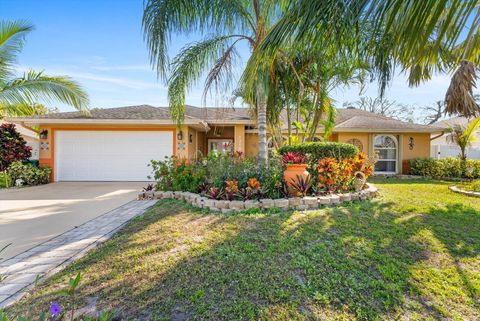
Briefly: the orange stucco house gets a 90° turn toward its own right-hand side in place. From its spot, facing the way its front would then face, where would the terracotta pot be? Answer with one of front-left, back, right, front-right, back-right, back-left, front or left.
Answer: back-left

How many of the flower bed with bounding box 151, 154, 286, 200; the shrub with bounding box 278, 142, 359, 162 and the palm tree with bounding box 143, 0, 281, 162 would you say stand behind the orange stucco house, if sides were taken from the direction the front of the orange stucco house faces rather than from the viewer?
0

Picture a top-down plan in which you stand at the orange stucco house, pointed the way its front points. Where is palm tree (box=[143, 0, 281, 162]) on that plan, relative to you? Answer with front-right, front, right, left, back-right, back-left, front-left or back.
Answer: front-left

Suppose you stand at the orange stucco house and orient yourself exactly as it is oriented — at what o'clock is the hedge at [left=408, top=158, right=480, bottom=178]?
The hedge is roughly at 9 o'clock from the orange stucco house.

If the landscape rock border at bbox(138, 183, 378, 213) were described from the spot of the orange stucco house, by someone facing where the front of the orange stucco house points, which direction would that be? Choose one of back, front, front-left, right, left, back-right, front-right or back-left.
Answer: front-left

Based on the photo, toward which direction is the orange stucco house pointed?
toward the camera

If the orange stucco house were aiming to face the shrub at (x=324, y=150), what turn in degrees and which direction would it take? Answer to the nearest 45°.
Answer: approximately 45° to its left

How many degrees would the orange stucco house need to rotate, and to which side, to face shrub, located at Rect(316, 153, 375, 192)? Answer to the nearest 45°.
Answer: approximately 45° to its left
